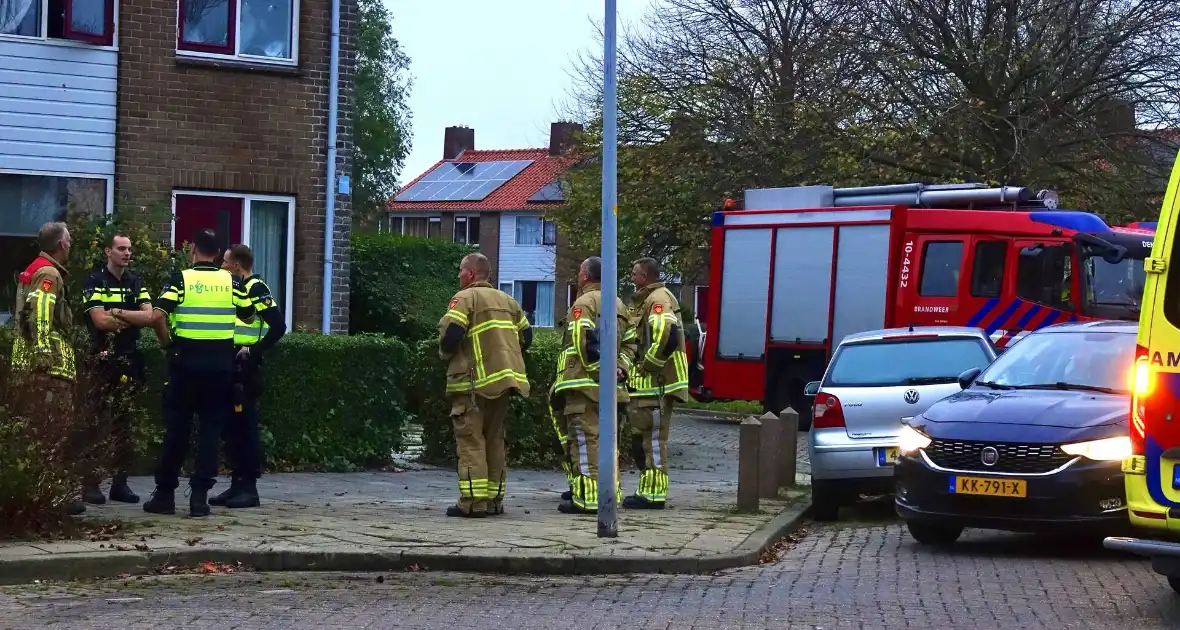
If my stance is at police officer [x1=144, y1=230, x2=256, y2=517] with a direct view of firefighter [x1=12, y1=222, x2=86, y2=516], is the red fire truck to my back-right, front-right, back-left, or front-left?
back-right

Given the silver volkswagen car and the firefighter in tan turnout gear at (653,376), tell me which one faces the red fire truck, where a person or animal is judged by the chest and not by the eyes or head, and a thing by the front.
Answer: the silver volkswagen car

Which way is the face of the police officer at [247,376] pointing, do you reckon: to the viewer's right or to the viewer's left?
to the viewer's left

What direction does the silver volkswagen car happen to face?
away from the camera

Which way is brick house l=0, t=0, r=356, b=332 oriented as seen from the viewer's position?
toward the camera

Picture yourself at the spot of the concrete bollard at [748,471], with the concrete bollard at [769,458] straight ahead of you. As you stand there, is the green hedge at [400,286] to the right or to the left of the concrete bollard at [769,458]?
left

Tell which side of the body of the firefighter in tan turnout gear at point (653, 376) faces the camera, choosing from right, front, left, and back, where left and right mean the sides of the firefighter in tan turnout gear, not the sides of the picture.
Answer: left

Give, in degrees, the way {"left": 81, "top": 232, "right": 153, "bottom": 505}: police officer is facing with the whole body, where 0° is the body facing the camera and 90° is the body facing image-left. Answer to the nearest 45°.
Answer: approximately 315°

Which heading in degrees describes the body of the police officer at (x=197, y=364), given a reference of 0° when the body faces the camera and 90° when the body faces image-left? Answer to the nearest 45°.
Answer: approximately 180°

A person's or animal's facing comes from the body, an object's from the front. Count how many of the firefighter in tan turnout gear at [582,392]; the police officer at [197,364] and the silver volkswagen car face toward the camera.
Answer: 0

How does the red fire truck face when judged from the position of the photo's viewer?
facing the viewer and to the right of the viewer

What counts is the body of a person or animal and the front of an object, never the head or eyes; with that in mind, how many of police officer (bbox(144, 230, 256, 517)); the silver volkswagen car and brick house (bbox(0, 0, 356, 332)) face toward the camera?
1
